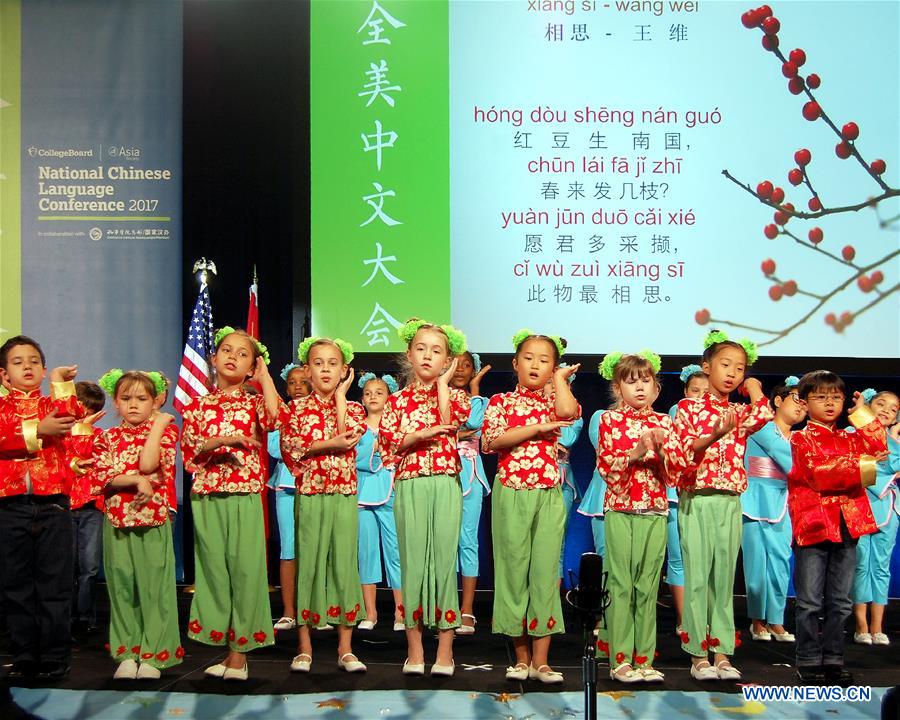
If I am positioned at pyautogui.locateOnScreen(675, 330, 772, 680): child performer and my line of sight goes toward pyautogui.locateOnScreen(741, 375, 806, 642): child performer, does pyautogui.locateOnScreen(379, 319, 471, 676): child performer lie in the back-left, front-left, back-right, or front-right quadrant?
back-left

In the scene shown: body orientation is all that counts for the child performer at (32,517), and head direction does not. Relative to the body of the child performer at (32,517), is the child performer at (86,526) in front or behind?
behind

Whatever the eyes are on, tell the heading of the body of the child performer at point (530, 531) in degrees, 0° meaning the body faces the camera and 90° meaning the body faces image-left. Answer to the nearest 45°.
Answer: approximately 0°

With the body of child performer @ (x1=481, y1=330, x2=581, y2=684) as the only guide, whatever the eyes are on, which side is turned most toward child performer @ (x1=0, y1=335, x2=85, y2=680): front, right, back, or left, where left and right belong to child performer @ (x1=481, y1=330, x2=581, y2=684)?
right

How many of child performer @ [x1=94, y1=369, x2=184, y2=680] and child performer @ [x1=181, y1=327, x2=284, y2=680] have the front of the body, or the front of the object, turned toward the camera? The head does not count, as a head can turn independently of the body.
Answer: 2

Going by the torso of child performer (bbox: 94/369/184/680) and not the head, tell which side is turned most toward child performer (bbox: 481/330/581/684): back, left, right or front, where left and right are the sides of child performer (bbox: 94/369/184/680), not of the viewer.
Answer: left

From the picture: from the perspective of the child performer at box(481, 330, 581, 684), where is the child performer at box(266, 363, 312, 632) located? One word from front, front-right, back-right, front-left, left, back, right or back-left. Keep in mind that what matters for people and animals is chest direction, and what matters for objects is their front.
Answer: back-right
